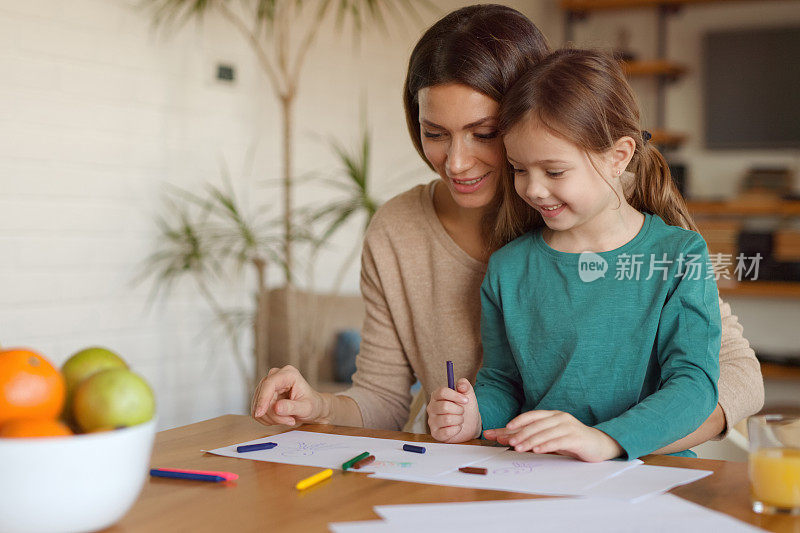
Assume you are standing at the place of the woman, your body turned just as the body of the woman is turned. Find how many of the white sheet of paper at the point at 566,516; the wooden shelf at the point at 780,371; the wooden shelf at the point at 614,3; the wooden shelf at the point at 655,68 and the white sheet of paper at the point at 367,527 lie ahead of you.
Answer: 2

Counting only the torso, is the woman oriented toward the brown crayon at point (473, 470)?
yes

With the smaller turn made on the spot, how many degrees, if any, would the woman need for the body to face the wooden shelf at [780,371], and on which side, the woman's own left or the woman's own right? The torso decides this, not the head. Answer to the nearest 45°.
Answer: approximately 135° to the woman's own left

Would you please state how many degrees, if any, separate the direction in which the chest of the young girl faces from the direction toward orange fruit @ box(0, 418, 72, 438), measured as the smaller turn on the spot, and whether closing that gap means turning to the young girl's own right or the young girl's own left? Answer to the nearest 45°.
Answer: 0° — they already face it

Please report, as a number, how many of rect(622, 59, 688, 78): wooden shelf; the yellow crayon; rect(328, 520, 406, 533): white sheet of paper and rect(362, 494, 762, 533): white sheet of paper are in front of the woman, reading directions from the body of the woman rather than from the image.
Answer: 3

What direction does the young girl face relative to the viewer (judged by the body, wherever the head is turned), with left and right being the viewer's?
facing the viewer and to the left of the viewer

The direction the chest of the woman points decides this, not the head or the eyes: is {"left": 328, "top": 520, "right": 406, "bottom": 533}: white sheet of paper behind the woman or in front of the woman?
in front

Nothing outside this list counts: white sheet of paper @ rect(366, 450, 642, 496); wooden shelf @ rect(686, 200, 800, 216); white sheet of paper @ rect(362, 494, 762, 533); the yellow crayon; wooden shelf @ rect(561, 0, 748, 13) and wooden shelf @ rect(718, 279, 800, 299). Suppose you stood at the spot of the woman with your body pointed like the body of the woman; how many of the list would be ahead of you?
3

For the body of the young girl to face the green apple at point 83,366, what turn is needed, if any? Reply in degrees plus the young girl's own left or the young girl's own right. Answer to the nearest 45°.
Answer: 0° — they already face it

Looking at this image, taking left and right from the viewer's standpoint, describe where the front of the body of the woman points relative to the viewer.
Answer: facing the viewer

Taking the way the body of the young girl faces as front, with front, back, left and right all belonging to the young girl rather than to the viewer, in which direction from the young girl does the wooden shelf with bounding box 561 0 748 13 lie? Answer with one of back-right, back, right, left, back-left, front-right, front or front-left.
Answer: back-right

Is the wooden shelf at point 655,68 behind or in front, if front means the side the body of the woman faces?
behind

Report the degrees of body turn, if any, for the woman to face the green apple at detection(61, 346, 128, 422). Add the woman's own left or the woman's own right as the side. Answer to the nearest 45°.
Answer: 0° — they already face it

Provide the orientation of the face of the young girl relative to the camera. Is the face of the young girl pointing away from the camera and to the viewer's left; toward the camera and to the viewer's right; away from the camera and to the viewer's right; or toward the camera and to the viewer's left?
toward the camera and to the viewer's left
